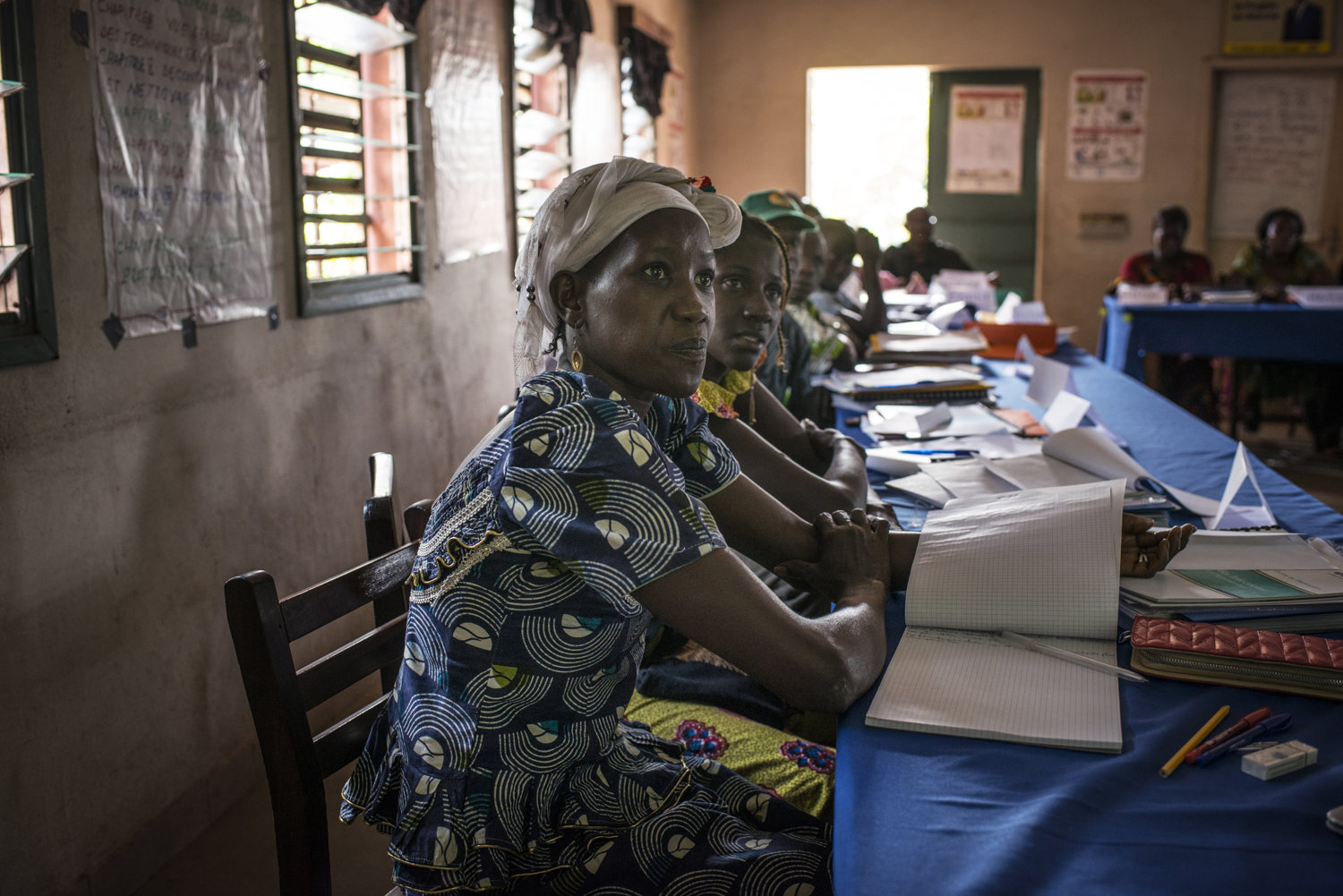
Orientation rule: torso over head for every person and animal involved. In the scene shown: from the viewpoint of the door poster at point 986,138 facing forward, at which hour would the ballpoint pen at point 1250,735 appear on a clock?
The ballpoint pen is roughly at 12 o'clock from the door poster.

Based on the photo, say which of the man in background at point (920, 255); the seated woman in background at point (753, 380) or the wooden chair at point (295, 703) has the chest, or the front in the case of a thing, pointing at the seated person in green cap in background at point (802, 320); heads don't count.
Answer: the man in background

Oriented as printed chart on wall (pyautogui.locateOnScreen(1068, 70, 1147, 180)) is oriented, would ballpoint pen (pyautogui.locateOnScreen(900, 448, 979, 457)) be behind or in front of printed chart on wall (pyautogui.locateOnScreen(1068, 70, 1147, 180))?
in front

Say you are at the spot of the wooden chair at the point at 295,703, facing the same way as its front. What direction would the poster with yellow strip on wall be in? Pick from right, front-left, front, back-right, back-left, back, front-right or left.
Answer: left

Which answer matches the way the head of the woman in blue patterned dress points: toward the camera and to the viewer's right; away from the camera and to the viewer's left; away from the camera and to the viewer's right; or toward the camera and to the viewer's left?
toward the camera and to the viewer's right

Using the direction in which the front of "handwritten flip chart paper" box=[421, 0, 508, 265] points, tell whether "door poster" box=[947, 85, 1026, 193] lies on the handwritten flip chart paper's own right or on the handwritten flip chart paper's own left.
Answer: on the handwritten flip chart paper's own left

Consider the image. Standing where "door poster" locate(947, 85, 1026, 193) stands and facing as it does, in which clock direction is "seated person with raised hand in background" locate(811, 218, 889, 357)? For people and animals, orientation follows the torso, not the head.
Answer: The seated person with raised hand in background is roughly at 12 o'clock from the door poster.

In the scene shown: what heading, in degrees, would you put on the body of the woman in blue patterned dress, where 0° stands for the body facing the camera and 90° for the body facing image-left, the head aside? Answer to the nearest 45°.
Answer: approximately 270°

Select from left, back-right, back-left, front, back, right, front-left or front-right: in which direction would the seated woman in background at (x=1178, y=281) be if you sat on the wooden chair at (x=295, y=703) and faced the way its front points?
left

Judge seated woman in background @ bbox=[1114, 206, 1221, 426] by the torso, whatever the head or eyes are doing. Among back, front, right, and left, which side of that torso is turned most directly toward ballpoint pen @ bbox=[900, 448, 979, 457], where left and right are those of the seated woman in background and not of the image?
front

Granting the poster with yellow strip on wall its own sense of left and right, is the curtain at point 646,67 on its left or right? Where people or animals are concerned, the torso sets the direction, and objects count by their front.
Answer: on its right

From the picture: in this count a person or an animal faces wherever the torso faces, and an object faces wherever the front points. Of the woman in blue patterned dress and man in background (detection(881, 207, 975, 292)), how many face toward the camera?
1

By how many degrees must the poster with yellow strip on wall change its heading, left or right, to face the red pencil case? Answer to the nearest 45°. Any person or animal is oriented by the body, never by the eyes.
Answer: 0° — it already faces it

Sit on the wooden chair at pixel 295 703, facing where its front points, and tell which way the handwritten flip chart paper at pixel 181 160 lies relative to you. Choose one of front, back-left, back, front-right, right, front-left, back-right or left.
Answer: back-left
